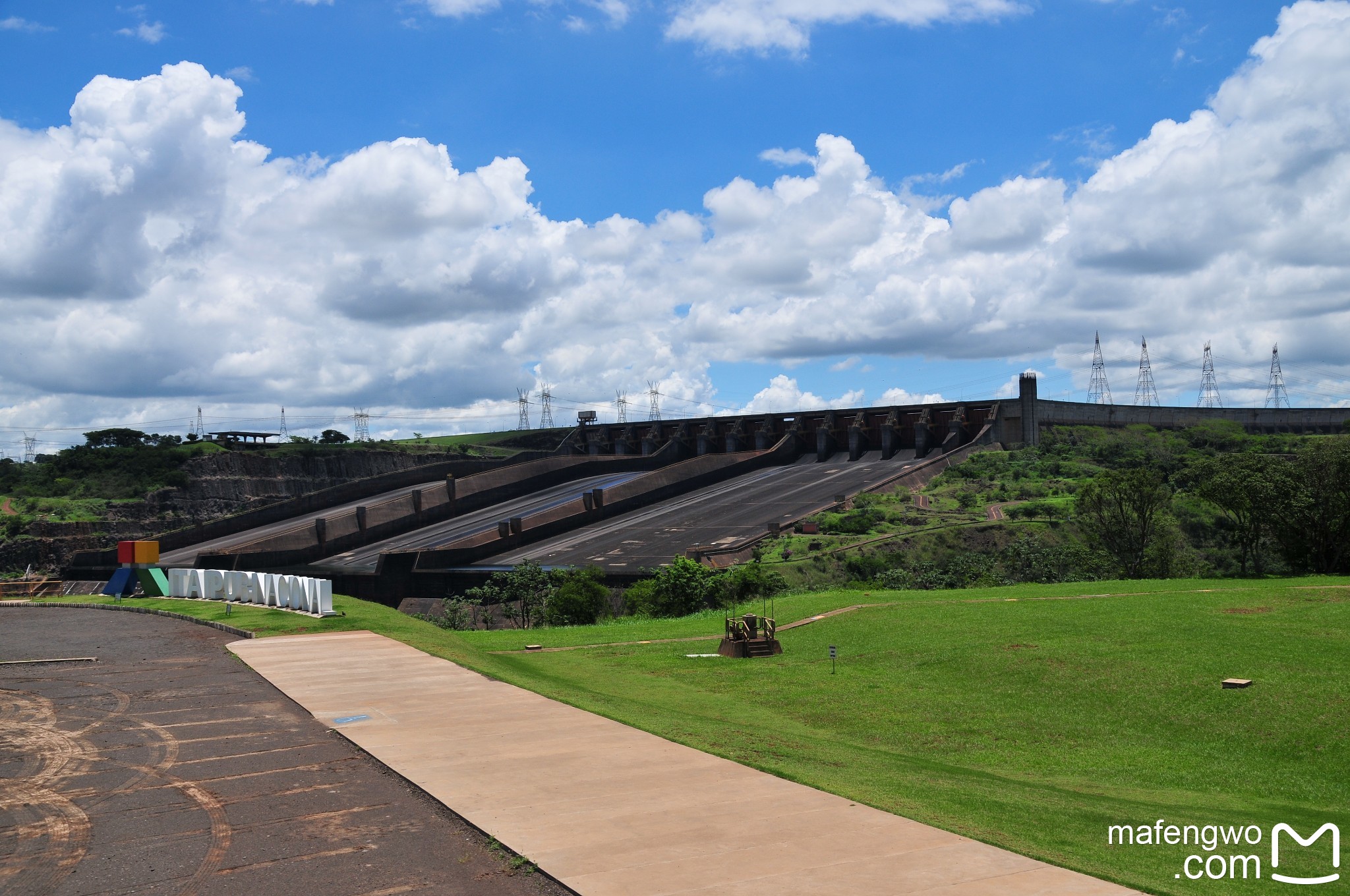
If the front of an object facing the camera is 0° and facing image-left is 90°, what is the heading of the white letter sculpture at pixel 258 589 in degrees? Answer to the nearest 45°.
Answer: approximately 45°

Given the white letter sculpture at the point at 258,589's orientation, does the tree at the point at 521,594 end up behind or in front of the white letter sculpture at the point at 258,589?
behind

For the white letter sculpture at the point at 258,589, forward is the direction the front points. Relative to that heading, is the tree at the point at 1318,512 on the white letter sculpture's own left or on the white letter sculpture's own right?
on the white letter sculpture's own left

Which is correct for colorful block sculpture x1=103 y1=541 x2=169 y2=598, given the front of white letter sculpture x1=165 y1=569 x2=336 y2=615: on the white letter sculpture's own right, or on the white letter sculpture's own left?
on the white letter sculpture's own right

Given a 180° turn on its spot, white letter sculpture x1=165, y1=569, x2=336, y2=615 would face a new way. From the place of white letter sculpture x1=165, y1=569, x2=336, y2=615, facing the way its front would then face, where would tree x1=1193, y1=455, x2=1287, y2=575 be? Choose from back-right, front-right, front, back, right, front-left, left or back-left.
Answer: front-right

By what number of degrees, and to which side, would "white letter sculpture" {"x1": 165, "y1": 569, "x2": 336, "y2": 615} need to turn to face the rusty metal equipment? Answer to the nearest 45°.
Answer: approximately 90° to its left

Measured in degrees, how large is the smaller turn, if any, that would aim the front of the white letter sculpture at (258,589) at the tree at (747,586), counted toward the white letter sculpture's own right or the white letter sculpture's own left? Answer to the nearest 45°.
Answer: approximately 135° to the white letter sculpture's own left
